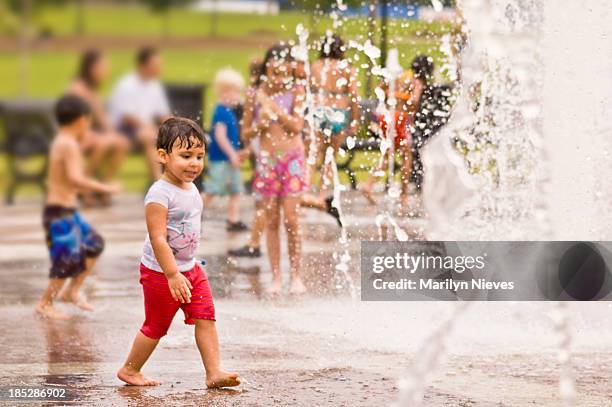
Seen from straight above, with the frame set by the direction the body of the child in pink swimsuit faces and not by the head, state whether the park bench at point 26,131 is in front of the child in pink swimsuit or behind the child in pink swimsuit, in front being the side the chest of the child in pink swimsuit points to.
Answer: behind

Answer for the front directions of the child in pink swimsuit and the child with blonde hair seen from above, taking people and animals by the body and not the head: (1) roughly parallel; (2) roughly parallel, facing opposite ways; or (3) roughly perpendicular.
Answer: roughly perpendicular

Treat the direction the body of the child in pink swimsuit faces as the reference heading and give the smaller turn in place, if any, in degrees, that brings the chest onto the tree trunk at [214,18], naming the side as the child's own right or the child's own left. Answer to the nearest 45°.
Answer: approximately 180°

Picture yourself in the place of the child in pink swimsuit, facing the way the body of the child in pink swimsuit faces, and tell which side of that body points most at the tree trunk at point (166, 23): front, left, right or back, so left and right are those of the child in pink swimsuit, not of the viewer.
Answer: back
